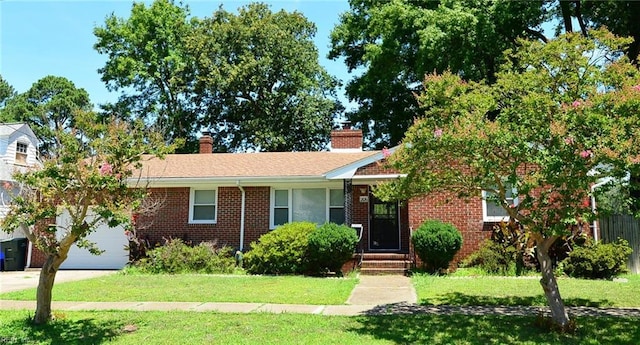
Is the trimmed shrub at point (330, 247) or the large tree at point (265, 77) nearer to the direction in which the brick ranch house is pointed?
the trimmed shrub

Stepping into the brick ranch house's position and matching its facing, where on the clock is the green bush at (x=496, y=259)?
The green bush is roughly at 10 o'clock from the brick ranch house.

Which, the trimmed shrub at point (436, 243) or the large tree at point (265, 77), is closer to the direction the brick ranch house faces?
the trimmed shrub

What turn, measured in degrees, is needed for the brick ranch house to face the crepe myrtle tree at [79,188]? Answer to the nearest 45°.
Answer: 0° — it already faces it

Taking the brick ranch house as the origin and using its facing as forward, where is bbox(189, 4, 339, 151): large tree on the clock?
The large tree is roughly at 6 o'clock from the brick ranch house.

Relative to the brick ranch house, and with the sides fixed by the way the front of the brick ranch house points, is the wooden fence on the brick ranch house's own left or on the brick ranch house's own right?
on the brick ranch house's own left

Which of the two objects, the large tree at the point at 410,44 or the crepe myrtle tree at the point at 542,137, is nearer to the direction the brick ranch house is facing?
the crepe myrtle tree

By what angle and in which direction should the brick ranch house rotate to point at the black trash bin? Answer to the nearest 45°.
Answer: approximately 90° to its right

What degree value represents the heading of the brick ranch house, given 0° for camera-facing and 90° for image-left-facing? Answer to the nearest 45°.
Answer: approximately 0°
